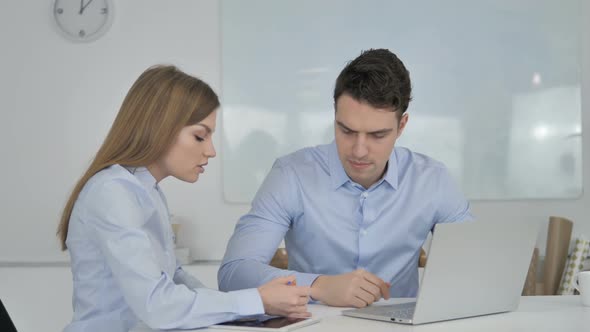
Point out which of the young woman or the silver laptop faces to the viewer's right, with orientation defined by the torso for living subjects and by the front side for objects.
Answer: the young woman

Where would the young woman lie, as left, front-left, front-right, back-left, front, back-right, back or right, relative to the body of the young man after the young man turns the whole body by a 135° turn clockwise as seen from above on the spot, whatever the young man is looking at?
left

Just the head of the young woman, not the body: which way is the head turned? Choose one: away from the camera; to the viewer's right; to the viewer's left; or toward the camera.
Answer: to the viewer's right

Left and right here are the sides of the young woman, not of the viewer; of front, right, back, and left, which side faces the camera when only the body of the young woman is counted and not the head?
right

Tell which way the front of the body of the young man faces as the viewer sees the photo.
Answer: toward the camera

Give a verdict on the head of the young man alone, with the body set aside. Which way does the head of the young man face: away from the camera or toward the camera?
toward the camera

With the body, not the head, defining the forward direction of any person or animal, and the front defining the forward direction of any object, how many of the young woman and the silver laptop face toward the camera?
0

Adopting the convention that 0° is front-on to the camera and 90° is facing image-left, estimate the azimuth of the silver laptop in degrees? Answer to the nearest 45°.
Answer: approximately 135°

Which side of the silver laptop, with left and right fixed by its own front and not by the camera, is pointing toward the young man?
front

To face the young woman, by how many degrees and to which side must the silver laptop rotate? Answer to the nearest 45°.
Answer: approximately 45° to its left

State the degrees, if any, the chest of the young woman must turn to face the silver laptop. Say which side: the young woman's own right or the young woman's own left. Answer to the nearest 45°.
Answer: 0° — they already face it
